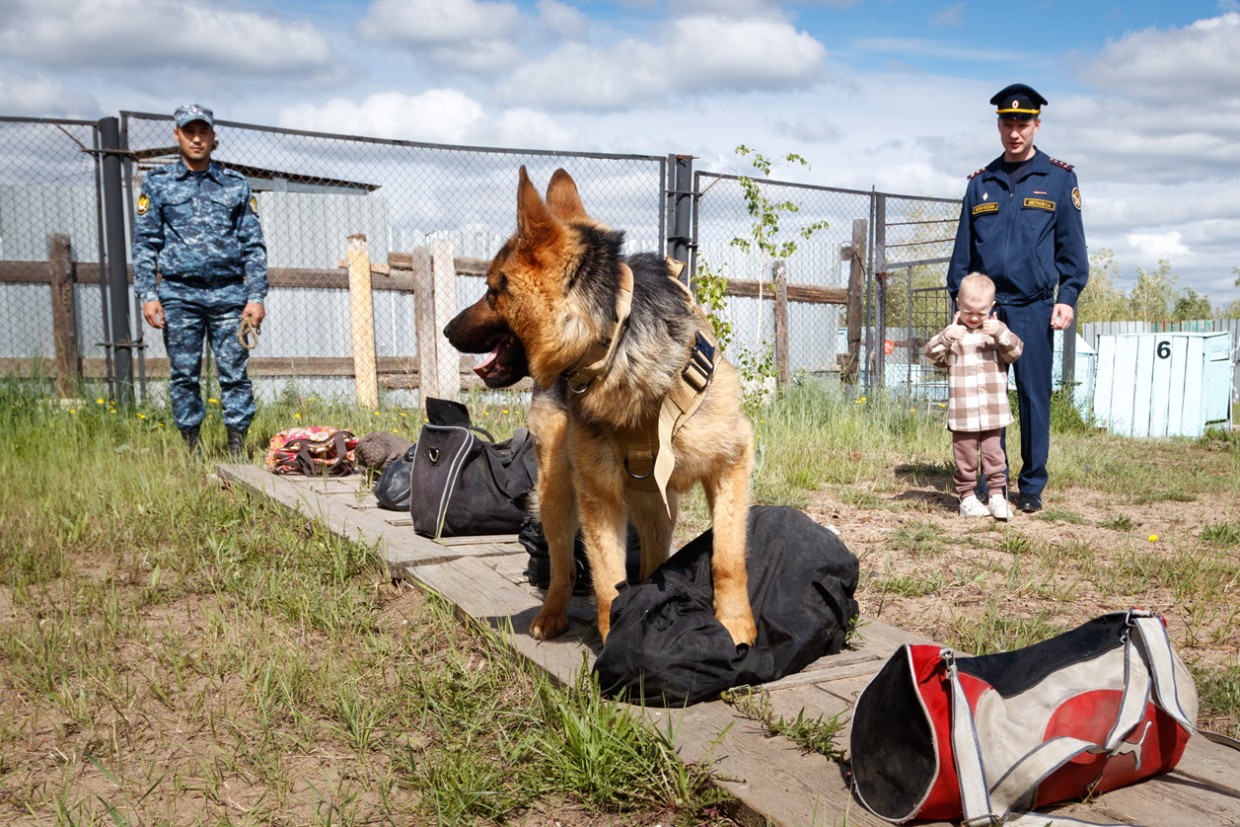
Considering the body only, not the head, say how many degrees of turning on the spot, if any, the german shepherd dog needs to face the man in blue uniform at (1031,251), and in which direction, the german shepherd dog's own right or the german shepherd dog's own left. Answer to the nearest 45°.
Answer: approximately 180°

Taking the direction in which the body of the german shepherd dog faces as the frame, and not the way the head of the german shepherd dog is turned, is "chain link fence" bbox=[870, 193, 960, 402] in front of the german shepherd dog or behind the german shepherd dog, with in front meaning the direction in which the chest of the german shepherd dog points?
behind

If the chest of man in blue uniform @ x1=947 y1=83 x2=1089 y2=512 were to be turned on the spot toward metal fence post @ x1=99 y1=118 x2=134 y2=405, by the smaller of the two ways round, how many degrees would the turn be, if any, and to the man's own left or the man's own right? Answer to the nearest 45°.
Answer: approximately 90° to the man's own right

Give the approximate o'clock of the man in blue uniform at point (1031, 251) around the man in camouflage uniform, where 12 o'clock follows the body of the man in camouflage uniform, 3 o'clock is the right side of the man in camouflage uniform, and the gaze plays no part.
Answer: The man in blue uniform is roughly at 10 o'clock from the man in camouflage uniform.

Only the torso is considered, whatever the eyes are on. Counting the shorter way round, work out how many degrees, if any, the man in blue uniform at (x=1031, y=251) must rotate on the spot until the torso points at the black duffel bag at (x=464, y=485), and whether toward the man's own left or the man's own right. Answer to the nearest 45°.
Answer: approximately 45° to the man's own right

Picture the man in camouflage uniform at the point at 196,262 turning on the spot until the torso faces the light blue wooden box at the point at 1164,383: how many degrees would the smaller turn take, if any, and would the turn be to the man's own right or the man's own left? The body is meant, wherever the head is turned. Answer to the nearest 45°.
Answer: approximately 90° to the man's own left

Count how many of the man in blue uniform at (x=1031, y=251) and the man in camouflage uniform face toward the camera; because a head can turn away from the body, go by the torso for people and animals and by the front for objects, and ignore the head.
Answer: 2

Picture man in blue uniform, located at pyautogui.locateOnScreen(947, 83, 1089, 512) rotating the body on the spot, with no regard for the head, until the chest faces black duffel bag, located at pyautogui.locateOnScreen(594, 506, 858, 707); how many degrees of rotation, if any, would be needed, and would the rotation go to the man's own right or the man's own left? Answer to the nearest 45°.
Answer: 0° — they already face it

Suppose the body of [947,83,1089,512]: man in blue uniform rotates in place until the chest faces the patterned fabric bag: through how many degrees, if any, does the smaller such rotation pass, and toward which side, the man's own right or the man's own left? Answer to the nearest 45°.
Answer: approximately 90° to the man's own right

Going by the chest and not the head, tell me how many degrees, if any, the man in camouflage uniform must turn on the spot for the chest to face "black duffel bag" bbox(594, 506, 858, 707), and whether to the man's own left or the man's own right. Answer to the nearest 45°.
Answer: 0° — they already face it

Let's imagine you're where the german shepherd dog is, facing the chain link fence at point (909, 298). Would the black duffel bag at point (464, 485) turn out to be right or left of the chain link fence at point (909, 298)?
left

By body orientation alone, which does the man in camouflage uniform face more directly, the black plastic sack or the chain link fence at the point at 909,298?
the black plastic sack

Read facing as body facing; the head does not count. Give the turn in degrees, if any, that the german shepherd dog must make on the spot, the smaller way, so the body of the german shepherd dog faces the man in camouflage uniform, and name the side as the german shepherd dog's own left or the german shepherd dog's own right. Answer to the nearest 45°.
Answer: approximately 90° to the german shepherd dog's own right

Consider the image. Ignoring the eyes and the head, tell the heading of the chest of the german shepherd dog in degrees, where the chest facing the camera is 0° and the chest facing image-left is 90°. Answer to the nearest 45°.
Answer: approximately 45°

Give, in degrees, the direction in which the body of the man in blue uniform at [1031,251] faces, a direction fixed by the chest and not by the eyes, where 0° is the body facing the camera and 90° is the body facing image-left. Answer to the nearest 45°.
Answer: approximately 0°

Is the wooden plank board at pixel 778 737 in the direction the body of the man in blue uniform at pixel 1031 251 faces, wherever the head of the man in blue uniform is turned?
yes
